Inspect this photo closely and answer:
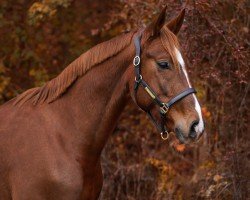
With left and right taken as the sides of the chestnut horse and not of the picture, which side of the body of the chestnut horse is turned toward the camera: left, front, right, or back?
right
